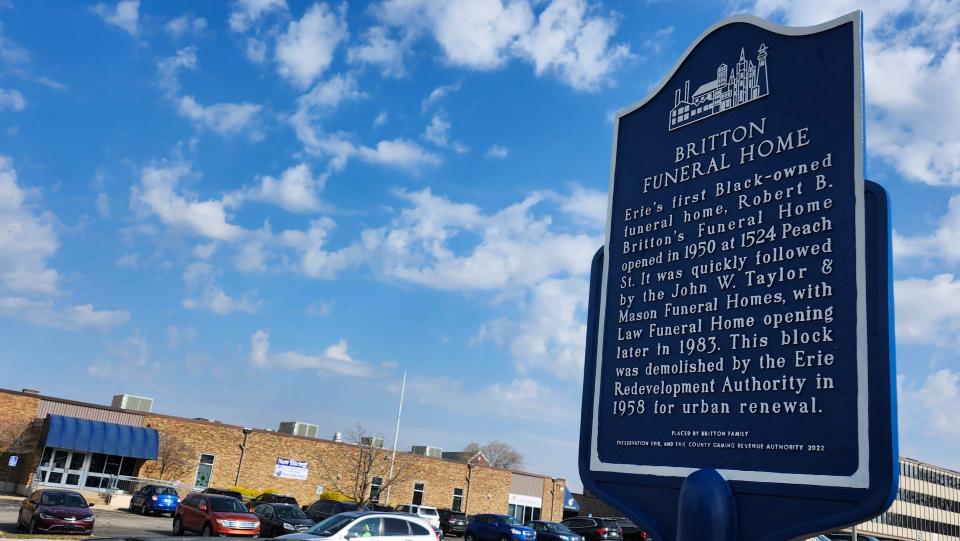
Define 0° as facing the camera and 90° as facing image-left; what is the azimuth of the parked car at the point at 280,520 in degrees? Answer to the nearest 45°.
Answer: approximately 315°

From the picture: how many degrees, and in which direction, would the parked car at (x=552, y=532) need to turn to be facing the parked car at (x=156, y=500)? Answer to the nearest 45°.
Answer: approximately 135° to its right

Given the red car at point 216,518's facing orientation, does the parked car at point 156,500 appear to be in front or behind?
behind

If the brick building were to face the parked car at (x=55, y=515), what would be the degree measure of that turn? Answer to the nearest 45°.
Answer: approximately 45° to its right

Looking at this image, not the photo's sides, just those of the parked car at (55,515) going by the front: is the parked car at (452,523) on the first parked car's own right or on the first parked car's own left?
on the first parked car's own left

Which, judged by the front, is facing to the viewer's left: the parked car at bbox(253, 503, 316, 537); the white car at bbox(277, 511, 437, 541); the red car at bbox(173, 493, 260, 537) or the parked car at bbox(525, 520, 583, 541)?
the white car

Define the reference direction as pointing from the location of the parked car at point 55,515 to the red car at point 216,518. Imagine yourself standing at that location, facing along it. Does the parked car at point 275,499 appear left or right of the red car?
left

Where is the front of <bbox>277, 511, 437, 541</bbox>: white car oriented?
to the viewer's left

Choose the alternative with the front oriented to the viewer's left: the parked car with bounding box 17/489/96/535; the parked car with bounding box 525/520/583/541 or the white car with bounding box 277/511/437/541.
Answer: the white car

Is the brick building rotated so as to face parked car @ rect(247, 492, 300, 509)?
yes

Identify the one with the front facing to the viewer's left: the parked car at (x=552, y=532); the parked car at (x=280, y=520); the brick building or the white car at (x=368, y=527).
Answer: the white car

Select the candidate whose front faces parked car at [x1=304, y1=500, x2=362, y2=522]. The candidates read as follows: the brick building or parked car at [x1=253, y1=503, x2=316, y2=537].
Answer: the brick building

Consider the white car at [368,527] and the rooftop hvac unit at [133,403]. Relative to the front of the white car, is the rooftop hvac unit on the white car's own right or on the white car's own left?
on the white car's own right
